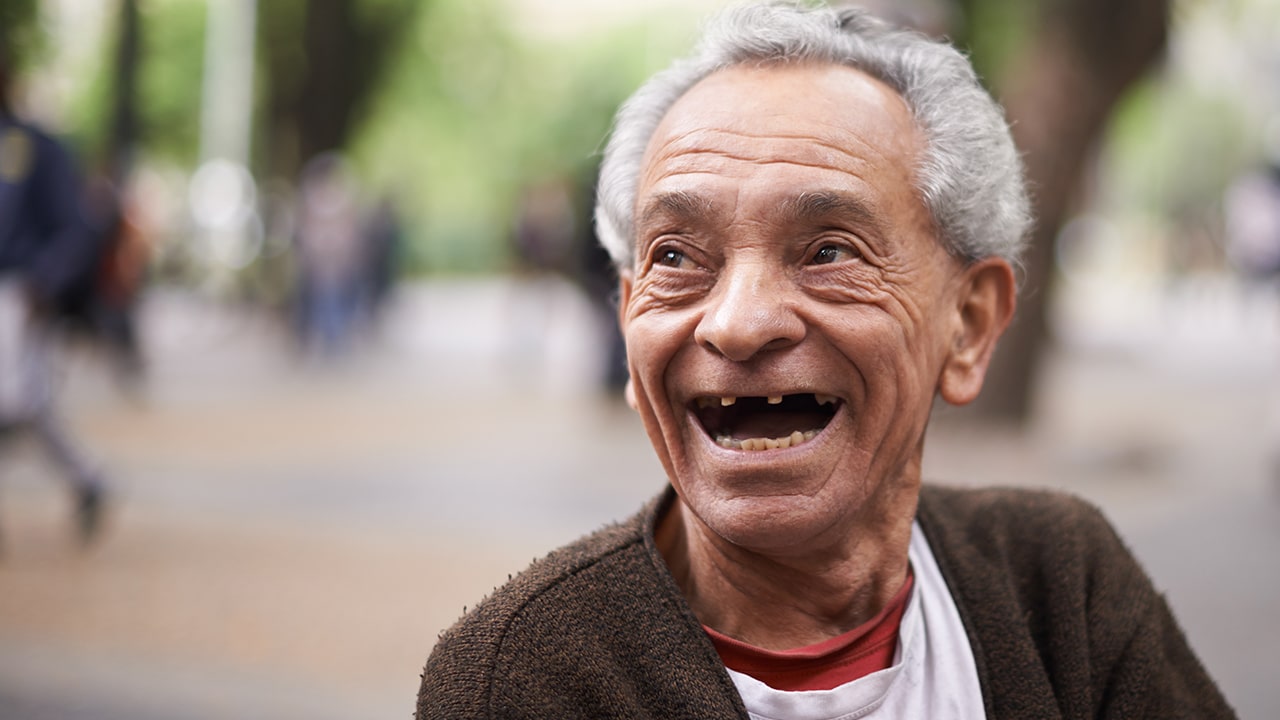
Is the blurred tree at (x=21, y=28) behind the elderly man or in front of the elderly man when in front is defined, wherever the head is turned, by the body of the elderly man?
behind

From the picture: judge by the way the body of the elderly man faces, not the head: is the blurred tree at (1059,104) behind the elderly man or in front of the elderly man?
behind

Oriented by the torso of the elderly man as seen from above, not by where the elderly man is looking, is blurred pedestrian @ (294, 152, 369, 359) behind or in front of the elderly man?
behind

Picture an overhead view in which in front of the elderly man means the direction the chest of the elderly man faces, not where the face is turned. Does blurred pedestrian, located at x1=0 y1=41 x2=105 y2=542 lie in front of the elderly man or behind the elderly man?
behind

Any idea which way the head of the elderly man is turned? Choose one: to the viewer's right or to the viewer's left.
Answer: to the viewer's left

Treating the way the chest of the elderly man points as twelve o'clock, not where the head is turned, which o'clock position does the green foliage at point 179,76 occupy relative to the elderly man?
The green foliage is roughly at 5 o'clock from the elderly man.

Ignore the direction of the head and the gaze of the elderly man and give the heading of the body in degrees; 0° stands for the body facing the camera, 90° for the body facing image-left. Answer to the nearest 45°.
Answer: approximately 0°
